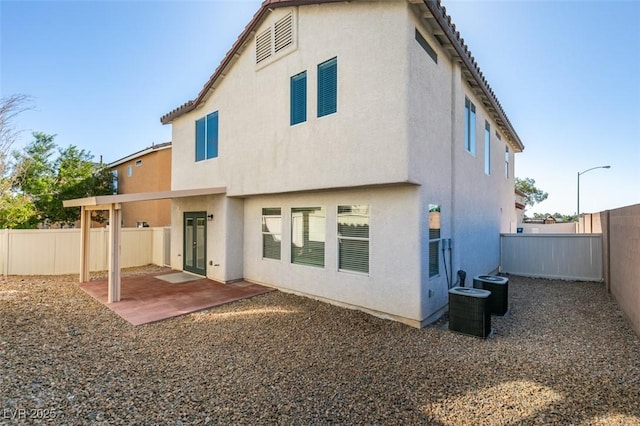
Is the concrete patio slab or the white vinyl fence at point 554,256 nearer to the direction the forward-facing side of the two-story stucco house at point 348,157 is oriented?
the white vinyl fence

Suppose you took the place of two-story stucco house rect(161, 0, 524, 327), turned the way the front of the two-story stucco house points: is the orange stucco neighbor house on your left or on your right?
on your left

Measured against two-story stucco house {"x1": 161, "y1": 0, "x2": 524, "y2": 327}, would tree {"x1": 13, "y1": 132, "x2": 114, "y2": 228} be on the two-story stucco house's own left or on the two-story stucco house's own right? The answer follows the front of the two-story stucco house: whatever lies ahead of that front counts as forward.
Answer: on the two-story stucco house's own left

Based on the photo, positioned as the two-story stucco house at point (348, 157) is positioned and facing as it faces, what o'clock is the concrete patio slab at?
The concrete patio slab is roughly at 8 o'clock from the two-story stucco house.

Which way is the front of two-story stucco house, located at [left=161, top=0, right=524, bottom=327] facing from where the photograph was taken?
facing away from the viewer and to the right of the viewer

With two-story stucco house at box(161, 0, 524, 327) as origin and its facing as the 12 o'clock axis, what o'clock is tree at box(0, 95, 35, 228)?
The tree is roughly at 8 o'clock from the two-story stucco house.

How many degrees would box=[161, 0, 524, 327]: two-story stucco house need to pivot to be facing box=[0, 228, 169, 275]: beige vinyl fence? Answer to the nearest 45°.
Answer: approximately 135° to its left
